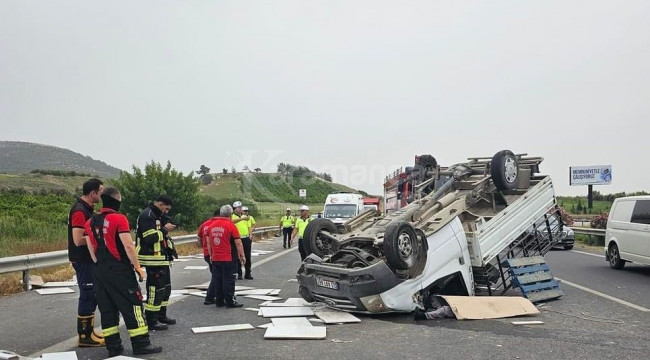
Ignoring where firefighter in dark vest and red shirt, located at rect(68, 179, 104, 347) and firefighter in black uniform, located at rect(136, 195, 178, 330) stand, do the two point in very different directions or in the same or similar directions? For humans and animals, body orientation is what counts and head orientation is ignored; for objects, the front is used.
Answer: same or similar directions

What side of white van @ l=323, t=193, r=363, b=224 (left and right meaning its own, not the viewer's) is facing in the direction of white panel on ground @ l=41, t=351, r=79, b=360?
front

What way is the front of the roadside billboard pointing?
toward the camera

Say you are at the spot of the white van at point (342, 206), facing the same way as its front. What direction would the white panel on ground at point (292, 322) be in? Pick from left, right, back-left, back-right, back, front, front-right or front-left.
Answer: front

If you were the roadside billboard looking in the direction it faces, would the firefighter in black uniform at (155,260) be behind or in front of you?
in front

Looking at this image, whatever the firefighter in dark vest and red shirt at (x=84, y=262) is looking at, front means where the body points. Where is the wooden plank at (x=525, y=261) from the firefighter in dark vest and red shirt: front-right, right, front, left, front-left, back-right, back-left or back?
front

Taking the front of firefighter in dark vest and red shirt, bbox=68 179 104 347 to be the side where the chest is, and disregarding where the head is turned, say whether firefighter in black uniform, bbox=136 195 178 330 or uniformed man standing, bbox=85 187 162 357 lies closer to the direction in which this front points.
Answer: the firefighter in black uniform

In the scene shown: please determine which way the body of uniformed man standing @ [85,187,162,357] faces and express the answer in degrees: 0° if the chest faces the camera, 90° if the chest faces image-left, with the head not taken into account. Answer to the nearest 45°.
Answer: approximately 225°

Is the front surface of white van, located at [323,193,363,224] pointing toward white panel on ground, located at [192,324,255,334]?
yes

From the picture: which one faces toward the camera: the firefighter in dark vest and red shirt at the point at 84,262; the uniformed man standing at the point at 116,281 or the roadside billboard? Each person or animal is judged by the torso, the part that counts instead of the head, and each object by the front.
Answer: the roadside billboard

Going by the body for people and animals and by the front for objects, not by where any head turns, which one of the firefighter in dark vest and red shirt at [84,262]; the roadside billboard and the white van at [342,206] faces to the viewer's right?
the firefighter in dark vest and red shirt

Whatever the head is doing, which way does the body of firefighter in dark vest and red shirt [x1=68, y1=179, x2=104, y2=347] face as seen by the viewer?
to the viewer's right
